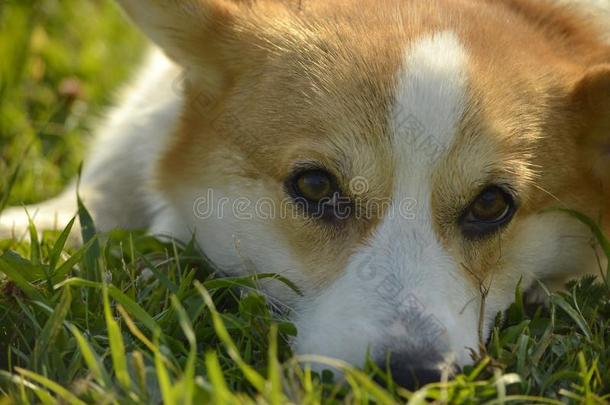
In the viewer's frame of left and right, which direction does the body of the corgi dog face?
facing the viewer
